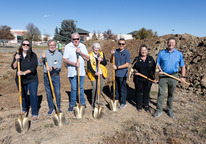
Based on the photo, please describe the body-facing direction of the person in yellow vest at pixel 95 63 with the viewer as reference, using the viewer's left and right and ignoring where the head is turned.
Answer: facing the viewer

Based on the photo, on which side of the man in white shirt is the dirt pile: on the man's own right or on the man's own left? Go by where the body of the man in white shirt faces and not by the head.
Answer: on the man's own left

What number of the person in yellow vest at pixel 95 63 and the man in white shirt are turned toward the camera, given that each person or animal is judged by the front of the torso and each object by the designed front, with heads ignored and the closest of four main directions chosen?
2

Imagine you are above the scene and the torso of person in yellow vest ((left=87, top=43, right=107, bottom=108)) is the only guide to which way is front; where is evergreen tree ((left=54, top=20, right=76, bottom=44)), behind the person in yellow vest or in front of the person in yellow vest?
behind

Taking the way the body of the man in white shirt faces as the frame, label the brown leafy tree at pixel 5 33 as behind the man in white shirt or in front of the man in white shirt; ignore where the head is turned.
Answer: behind

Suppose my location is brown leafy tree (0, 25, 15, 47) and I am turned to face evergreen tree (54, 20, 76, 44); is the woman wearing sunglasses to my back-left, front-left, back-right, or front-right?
front-right

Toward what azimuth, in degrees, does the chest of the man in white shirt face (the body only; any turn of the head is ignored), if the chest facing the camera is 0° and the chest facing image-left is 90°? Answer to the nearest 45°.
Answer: approximately 0°

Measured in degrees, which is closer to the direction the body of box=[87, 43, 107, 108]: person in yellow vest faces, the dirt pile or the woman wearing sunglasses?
the woman wearing sunglasses

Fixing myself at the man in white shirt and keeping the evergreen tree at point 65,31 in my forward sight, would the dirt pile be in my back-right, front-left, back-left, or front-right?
front-right

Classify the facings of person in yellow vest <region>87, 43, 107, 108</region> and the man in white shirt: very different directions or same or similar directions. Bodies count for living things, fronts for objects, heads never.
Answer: same or similar directions

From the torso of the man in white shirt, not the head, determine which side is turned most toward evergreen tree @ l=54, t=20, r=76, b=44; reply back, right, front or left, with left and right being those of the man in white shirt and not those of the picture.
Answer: back
